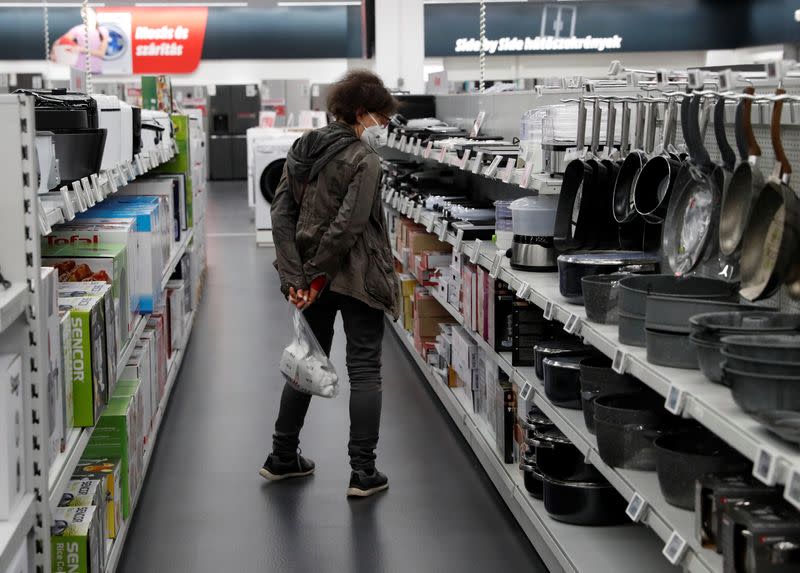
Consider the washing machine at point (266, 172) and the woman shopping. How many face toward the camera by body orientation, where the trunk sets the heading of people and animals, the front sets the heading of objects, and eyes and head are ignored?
1

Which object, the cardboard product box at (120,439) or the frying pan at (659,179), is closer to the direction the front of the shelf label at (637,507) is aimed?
the cardboard product box

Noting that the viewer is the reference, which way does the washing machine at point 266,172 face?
facing the viewer

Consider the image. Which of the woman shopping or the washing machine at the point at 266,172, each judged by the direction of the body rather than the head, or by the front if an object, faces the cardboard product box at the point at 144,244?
the washing machine

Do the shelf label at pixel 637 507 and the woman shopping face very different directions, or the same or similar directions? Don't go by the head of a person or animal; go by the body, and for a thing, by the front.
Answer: very different directions

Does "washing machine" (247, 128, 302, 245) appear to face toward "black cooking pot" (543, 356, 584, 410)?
yes

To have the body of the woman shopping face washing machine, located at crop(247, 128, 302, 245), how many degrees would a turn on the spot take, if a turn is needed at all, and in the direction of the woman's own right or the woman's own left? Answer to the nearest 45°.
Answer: approximately 45° to the woman's own left

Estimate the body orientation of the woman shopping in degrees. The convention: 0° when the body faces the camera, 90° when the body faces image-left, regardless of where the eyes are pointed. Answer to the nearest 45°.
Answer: approximately 225°

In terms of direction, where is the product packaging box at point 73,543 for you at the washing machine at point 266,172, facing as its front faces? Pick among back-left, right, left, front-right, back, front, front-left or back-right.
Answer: front

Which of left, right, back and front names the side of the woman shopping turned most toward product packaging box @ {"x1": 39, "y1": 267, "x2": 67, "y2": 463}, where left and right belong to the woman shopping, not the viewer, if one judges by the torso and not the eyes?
back

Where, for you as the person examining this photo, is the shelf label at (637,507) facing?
facing the viewer and to the left of the viewer

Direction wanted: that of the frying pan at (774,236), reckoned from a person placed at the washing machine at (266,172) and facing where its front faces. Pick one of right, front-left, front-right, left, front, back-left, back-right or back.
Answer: front

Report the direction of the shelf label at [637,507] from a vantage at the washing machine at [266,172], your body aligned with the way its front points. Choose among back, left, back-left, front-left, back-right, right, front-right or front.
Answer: front

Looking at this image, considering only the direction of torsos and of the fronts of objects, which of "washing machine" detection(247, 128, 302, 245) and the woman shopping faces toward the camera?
the washing machine

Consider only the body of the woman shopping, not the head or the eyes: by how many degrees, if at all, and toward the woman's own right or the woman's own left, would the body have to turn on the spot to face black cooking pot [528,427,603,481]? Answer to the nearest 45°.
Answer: approximately 90° to the woman's own right
